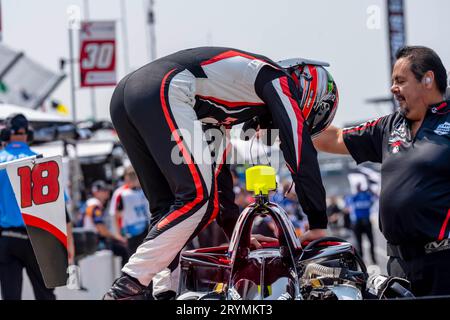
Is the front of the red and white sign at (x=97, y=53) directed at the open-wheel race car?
yes

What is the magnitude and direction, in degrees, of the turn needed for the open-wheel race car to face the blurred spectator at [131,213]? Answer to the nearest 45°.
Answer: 0° — it already faces them

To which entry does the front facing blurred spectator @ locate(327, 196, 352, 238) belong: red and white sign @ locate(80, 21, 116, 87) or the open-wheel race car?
the open-wheel race car

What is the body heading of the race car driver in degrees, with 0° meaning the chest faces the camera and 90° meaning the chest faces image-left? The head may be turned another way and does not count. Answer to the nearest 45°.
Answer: approximately 270°

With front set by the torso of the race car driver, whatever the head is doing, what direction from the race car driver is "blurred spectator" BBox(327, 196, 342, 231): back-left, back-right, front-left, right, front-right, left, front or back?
left

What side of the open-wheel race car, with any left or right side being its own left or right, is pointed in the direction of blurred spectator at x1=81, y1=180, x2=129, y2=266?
front
